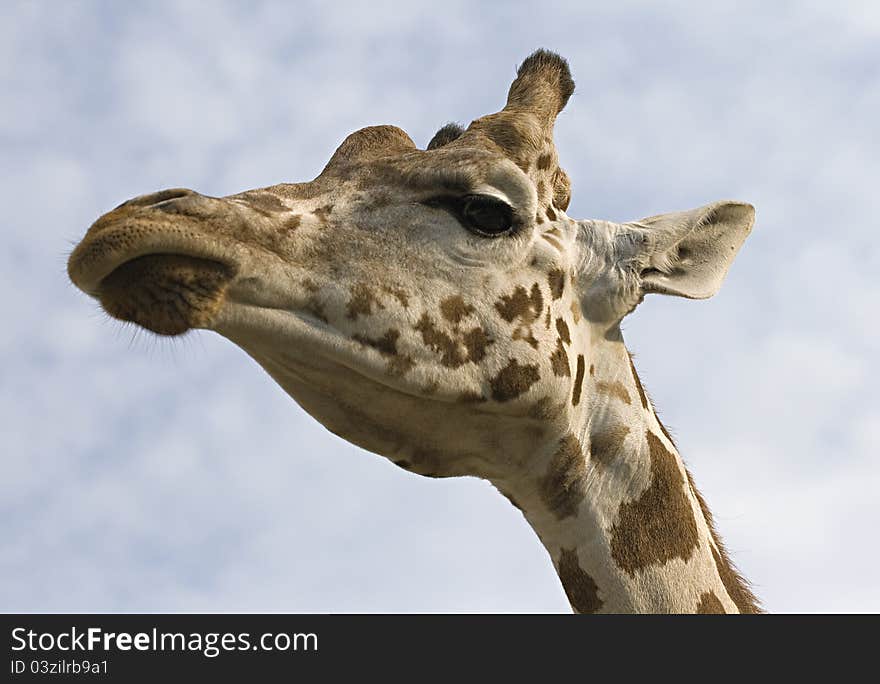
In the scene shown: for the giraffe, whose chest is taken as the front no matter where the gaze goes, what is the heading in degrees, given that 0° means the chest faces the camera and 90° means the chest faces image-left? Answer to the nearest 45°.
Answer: approximately 90°
